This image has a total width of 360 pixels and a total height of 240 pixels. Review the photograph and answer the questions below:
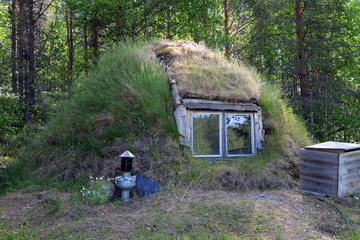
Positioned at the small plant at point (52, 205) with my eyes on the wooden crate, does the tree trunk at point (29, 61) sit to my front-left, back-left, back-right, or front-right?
back-left

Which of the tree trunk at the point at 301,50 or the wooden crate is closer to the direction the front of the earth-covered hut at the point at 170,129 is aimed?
the wooden crate

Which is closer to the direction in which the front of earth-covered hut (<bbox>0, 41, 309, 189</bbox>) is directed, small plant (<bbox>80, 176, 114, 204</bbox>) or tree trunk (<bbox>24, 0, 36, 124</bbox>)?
the small plant

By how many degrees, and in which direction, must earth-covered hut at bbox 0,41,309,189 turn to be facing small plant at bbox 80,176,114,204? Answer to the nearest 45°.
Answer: approximately 45° to its right

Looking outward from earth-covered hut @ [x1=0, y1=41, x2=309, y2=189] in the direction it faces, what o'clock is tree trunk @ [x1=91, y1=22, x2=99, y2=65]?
The tree trunk is roughly at 5 o'clock from the earth-covered hut.

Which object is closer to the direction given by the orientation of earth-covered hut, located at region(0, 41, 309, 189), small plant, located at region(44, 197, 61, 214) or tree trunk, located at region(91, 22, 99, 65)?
the small plant

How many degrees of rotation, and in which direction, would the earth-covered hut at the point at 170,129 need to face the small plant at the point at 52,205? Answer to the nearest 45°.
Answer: approximately 45° to its right

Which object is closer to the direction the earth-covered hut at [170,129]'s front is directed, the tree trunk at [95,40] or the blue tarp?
the blue tarp

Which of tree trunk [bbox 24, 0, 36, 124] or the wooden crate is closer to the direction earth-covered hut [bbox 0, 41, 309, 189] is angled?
the wooden crate

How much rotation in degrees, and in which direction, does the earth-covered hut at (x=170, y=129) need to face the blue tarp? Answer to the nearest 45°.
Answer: approximately 45° to its right

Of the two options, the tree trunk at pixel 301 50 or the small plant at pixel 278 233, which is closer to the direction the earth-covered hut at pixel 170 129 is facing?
the small plant

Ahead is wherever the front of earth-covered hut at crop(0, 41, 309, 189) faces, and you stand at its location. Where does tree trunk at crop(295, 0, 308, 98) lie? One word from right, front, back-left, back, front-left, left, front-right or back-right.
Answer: back-left

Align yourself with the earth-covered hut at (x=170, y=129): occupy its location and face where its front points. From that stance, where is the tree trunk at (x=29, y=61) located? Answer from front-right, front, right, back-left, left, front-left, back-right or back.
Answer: back-right

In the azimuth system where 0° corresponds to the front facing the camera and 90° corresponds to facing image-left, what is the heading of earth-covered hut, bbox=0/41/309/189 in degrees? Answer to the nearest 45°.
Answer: approximately 0°

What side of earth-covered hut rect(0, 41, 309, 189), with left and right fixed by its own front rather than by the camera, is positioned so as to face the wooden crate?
left
